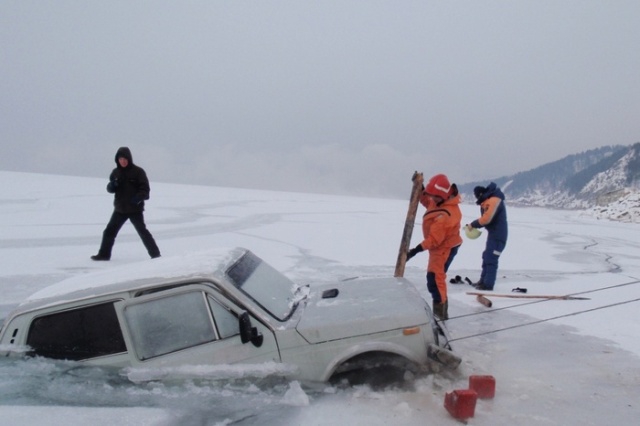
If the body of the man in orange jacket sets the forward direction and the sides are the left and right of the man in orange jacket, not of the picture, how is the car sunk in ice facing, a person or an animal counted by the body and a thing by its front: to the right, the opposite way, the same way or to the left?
the opposite way

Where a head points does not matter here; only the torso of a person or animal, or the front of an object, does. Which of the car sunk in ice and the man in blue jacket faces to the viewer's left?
the man in blue jacket

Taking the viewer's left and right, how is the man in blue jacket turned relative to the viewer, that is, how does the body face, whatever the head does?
facing to the left of the viewer

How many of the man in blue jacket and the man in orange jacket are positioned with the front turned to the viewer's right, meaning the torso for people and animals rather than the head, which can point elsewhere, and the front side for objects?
0

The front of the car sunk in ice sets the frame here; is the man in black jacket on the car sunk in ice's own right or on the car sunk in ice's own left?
on the car sunk in ice's own left

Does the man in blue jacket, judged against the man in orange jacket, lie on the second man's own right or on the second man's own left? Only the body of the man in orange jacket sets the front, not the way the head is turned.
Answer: on the second man's own right

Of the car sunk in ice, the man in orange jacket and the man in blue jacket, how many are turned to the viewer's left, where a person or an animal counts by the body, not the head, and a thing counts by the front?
2

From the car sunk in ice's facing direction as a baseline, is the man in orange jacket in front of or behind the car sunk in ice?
in front

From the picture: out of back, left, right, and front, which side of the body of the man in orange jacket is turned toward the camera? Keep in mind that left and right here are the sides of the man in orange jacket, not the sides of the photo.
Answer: left

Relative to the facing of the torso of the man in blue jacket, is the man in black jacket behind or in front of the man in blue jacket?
in front

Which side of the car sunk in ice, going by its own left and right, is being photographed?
right

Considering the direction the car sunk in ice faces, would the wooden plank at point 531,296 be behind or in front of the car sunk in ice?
in front
